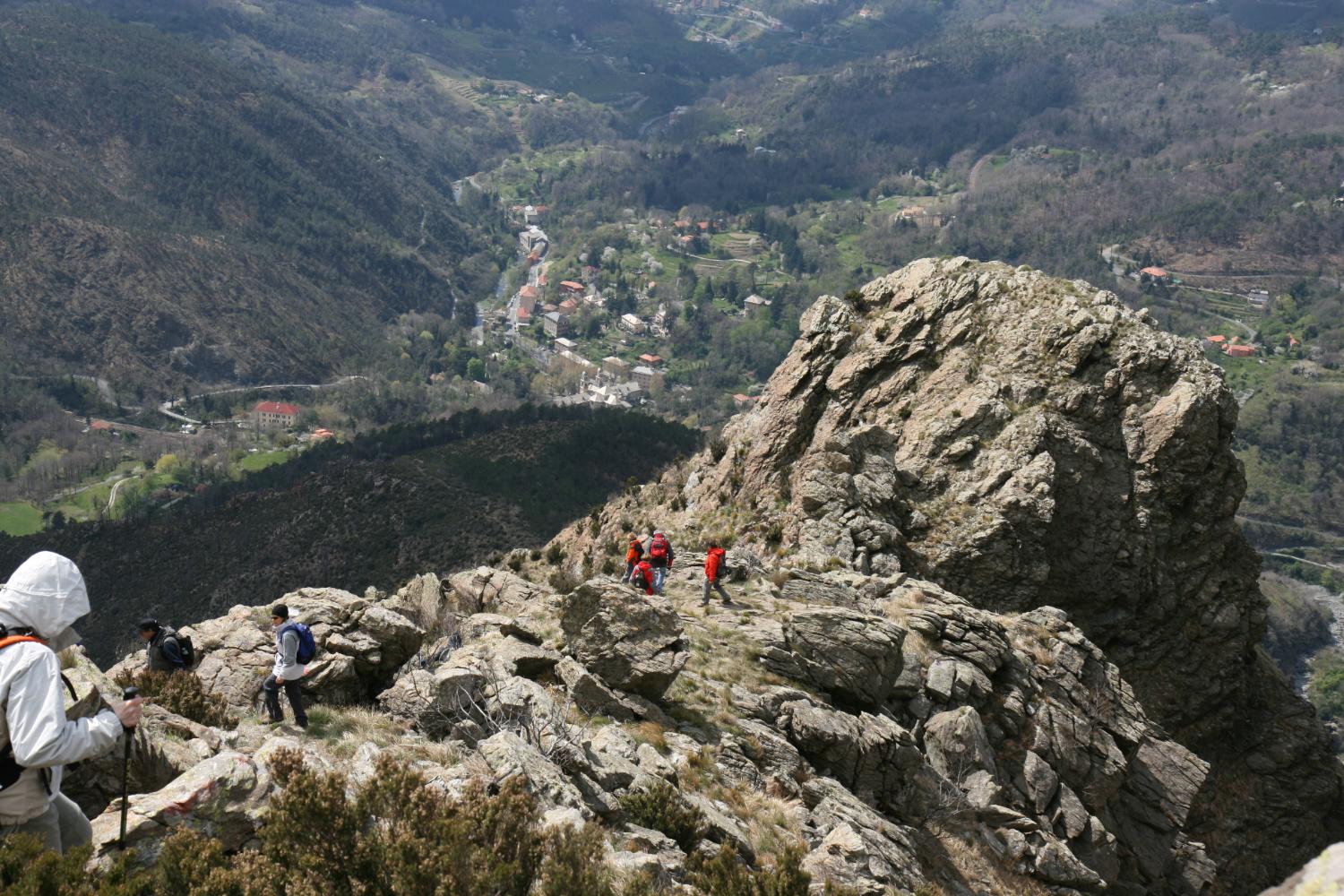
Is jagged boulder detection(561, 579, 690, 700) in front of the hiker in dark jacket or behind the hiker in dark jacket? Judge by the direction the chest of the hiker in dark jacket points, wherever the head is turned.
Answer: behind

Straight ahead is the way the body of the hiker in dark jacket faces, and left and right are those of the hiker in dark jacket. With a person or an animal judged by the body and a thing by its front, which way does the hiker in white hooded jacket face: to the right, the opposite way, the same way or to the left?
the opposite way

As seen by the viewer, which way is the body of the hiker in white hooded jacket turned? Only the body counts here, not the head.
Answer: to the viewer's right

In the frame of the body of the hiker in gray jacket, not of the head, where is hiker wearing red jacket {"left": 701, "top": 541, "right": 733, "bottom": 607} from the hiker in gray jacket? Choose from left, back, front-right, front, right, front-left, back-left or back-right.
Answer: back-right

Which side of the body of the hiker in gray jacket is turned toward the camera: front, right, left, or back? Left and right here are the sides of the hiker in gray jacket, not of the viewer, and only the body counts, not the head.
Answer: left

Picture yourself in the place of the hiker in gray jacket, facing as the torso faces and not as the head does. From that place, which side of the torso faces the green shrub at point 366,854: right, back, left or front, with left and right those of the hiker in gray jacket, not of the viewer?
left

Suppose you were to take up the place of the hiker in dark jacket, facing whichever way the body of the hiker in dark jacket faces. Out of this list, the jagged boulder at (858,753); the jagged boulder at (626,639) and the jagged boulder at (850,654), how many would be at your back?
3

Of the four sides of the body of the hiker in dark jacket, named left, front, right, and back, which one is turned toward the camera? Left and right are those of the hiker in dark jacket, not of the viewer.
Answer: left

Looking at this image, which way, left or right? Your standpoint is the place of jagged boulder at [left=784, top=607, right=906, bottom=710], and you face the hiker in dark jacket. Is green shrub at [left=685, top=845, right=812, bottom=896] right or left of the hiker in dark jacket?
left

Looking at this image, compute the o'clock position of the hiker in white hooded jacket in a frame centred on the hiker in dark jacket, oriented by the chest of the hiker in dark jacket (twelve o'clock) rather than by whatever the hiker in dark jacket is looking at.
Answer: The hiker in white hooded jacket is roughly at 9 o'clock from the hiker in dark jacket.

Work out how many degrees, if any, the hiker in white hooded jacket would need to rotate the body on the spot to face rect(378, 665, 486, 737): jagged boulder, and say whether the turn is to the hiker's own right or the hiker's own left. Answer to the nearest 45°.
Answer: approximately 45° to the hiker's own left

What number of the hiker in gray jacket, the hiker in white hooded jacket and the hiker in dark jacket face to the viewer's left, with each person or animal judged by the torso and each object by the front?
2

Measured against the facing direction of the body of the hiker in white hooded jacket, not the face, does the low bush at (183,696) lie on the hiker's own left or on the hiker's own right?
on the hiker's own left

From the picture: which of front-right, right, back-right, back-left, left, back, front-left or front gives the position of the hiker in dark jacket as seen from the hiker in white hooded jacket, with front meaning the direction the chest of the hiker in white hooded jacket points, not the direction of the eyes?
left
